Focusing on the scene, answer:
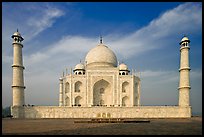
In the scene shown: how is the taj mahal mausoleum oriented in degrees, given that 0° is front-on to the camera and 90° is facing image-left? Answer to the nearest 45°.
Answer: approximately 0°
